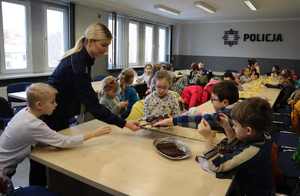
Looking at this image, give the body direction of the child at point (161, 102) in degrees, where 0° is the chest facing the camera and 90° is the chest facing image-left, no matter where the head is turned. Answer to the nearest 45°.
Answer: approximately 0°

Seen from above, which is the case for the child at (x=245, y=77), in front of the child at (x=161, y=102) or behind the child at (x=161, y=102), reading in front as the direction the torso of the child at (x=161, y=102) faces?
behind

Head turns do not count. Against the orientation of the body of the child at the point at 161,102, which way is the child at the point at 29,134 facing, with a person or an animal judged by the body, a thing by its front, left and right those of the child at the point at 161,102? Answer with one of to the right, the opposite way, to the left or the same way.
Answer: to the left

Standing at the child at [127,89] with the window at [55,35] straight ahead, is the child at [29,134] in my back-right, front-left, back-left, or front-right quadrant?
back-left

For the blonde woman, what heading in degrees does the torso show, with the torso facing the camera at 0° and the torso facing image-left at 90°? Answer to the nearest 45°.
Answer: approximately 270°

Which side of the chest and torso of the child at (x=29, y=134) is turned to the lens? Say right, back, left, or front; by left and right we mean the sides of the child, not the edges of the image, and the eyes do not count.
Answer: right

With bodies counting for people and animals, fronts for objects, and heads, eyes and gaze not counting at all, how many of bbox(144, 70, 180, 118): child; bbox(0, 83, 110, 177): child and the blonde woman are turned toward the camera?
1

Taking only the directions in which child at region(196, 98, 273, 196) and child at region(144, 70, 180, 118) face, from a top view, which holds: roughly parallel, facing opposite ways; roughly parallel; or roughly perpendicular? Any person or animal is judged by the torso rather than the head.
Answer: roughly perpendicular

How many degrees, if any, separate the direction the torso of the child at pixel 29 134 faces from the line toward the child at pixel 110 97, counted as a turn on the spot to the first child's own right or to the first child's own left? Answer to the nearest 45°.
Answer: approximately 45° to the first child's own left

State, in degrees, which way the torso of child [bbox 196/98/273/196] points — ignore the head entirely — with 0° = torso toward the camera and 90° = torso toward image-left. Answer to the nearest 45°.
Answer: approximately 90°

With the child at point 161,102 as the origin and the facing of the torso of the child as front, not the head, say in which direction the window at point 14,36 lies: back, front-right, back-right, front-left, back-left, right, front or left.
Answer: back-right

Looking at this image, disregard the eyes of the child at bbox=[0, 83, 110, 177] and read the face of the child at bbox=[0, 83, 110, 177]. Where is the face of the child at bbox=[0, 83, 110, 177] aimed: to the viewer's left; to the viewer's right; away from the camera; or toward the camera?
to the viewer's right

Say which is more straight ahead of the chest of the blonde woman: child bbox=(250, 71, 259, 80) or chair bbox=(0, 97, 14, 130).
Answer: the child
